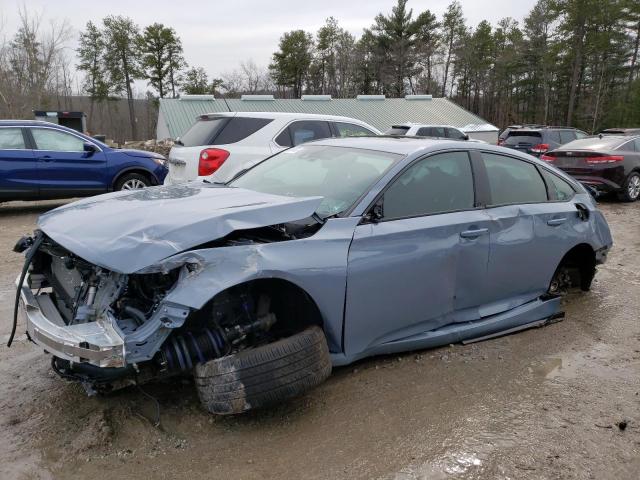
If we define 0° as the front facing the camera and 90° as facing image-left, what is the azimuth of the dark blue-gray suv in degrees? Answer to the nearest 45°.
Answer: approximately 225°

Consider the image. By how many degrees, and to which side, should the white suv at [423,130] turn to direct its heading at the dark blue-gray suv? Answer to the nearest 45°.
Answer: approximately 45° to its right

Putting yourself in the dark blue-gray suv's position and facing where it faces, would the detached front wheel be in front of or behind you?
behind

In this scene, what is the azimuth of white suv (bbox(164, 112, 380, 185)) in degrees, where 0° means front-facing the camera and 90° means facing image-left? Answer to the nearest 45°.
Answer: approximately 225°

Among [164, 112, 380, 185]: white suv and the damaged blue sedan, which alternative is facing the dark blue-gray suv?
the white suv

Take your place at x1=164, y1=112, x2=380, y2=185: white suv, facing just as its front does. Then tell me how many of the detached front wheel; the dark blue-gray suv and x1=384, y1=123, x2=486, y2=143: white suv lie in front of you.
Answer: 2

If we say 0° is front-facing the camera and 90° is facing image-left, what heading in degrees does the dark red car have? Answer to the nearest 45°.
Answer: approximately 225°

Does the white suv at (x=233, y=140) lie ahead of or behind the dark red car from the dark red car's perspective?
behind

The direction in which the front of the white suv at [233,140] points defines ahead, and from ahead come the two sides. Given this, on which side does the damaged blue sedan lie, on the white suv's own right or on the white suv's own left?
on the white suv's own right

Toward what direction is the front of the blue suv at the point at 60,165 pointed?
to the viewer's right

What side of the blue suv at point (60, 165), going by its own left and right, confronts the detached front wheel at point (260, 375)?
right

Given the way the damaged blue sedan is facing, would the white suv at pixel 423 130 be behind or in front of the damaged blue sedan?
behind

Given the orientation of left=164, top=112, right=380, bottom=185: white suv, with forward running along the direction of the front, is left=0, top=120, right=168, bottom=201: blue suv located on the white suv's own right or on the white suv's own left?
on the white suv's own left

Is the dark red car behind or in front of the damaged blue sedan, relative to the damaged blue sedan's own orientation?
behind

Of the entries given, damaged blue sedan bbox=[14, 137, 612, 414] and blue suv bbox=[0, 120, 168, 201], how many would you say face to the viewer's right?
1

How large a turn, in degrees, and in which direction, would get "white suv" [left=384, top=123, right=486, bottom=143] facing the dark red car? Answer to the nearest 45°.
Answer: approximately 90° to its right
